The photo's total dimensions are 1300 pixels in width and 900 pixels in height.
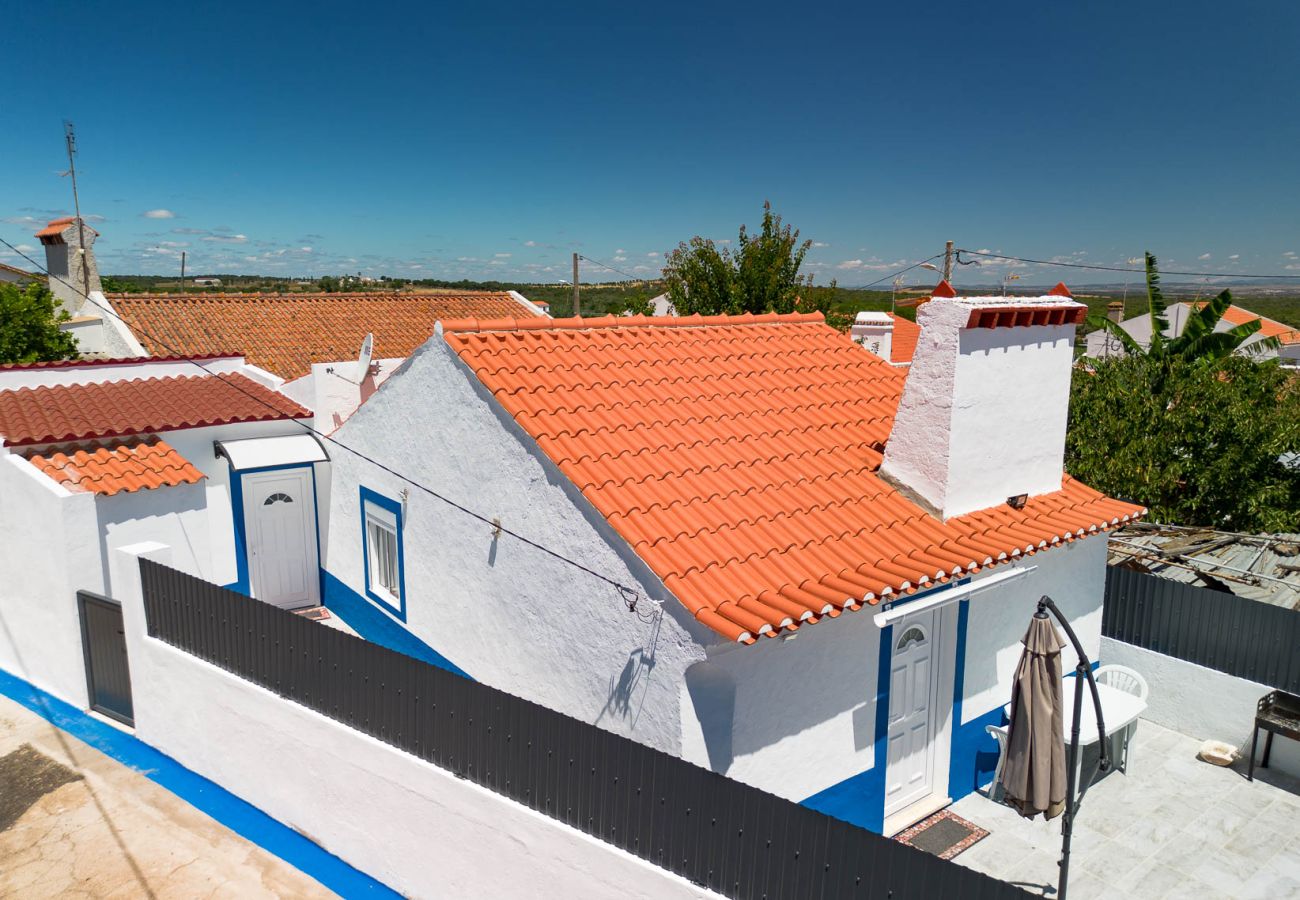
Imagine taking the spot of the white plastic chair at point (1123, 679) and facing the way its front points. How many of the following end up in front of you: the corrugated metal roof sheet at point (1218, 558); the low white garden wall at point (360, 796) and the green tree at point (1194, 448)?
1

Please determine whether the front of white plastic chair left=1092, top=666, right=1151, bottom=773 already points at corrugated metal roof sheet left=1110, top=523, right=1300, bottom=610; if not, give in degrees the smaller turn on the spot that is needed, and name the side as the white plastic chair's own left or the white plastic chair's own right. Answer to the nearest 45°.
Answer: approximately 135° to the white plastic chair's own right

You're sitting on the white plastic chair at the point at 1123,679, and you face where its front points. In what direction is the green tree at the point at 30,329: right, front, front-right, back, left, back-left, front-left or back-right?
front-right

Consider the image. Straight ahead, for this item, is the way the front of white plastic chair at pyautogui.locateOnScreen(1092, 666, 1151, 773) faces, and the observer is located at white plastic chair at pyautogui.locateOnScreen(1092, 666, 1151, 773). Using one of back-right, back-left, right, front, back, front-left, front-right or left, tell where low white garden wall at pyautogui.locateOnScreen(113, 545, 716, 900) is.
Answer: front

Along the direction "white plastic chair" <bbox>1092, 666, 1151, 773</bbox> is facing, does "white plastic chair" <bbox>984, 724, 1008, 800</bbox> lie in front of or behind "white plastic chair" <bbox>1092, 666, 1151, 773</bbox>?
in front

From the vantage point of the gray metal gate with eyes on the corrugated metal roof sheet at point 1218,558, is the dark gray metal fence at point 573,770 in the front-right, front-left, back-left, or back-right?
front-right

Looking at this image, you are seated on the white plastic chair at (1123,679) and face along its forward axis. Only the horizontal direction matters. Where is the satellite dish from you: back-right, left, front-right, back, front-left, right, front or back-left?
front-right

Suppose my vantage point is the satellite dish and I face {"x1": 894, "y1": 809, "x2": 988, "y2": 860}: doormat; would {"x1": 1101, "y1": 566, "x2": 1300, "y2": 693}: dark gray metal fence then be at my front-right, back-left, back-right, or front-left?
front-left

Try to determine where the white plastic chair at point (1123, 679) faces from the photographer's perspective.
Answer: facing the viewer and to the left of the viewer

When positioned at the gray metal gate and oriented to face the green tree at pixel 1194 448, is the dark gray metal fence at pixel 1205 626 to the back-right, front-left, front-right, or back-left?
front-right

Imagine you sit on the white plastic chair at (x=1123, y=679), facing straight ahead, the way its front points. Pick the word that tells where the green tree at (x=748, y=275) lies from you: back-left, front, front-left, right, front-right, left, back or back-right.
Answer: right

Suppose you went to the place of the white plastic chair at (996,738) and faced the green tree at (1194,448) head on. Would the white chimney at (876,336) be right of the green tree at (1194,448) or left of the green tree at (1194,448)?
left
